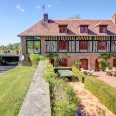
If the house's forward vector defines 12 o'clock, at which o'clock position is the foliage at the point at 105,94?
The foliage is roughly at 12 o'clock from the house.

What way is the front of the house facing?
toward the camera
